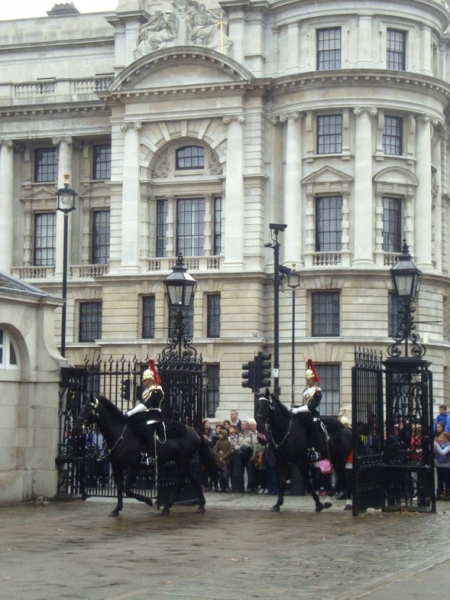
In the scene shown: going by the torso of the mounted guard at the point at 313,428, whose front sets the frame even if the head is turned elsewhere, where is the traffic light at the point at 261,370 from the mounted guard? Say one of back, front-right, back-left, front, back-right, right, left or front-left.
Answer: right

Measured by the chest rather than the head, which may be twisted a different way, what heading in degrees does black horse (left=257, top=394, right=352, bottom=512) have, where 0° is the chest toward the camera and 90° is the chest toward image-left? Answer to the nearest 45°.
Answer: approximately 45°

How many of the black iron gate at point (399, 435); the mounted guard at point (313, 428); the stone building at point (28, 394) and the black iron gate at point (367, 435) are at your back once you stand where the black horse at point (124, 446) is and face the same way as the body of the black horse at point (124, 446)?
3

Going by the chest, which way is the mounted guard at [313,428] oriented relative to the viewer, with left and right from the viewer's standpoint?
facing to the left of the viewer

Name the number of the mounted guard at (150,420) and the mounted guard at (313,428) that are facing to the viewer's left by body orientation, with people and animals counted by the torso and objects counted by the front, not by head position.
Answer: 2

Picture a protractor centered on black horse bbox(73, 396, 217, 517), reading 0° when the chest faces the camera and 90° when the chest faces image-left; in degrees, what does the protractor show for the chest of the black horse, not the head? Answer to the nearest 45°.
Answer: approximately 90°

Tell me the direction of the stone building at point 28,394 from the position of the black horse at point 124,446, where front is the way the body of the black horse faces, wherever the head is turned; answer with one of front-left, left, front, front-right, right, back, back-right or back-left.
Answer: front-right

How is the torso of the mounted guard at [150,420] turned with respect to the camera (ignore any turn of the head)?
to the viewer's left

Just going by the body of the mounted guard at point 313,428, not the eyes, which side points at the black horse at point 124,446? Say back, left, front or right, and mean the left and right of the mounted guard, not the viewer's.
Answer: front

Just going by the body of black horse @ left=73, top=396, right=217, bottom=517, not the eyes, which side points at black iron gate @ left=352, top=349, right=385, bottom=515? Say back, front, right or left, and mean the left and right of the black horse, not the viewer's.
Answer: back

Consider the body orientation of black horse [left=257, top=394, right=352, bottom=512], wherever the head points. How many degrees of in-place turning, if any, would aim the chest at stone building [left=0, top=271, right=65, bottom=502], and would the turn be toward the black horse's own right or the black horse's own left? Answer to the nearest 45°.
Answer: approximately 45° to the black horse's own right

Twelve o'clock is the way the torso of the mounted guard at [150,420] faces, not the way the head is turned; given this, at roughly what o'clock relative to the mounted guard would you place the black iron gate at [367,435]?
The black iron gate is roughly at 6 o'clock from the mounted guard.
